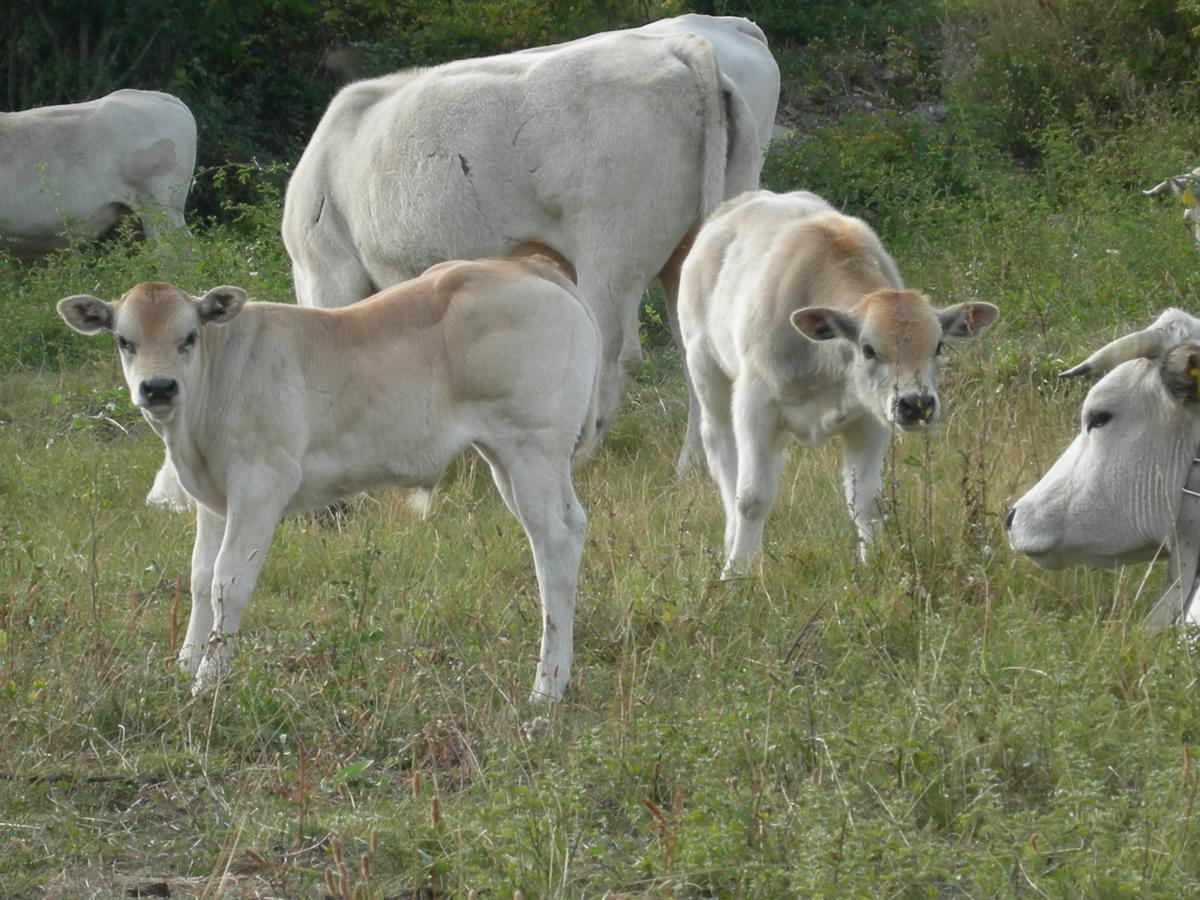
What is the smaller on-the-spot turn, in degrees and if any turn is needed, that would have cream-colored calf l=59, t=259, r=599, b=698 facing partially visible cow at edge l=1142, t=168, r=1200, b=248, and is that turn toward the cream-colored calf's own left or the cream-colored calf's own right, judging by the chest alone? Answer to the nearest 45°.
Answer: approximately 135° to the cream-colored calf's own right

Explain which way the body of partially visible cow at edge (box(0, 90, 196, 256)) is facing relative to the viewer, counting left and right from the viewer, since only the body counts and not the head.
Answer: facing to the left of the viewer

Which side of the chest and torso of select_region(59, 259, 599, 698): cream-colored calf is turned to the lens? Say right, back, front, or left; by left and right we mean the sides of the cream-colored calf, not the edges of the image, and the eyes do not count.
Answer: left

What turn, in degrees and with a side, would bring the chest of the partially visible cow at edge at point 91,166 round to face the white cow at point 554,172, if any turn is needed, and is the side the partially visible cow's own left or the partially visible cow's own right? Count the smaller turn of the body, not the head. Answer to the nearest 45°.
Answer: approximately 135° to the partially visible cow's own left
